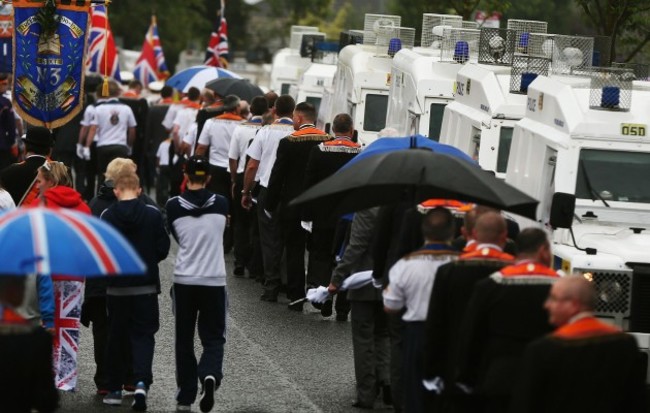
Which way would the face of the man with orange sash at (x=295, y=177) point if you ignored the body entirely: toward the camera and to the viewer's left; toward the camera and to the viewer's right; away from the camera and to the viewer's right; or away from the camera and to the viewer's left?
away from the camera and to the viewer's left

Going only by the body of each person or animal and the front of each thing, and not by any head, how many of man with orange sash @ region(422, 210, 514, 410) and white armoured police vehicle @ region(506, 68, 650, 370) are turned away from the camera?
1

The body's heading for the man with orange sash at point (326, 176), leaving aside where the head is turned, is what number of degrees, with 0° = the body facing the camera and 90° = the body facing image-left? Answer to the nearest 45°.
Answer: approximately 180°

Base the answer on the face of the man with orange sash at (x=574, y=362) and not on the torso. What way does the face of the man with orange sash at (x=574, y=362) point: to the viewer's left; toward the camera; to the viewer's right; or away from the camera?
to the viewer's left

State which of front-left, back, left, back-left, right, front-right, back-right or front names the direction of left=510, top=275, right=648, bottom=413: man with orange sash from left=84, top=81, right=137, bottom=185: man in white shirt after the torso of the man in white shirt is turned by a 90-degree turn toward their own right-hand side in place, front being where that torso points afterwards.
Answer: right

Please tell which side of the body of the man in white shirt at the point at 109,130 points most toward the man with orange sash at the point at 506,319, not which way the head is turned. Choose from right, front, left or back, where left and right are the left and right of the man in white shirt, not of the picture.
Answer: back

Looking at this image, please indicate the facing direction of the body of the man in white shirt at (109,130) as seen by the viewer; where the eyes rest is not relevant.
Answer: away from the camera

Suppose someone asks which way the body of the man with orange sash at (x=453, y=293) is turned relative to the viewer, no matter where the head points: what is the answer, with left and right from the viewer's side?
facing away from the viewer

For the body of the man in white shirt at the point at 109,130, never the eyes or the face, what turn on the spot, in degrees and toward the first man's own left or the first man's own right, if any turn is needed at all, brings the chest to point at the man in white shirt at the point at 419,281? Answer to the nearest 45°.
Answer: approximately 180°

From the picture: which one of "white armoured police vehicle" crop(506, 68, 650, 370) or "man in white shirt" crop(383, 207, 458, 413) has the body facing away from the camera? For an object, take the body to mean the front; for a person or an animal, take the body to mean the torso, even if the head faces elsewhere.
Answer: the man in white shirt

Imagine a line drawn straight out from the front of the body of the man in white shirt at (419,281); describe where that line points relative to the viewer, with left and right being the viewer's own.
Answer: facing away from the viewer

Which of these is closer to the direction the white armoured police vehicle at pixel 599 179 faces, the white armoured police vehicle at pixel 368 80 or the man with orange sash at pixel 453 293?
the man with orange sash

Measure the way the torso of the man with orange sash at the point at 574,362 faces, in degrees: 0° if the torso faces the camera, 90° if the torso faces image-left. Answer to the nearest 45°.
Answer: approximately 135°

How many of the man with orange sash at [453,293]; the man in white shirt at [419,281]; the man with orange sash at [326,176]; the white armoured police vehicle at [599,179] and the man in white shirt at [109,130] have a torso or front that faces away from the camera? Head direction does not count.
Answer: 4

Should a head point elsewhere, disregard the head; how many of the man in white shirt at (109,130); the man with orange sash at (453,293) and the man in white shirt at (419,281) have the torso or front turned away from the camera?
3
